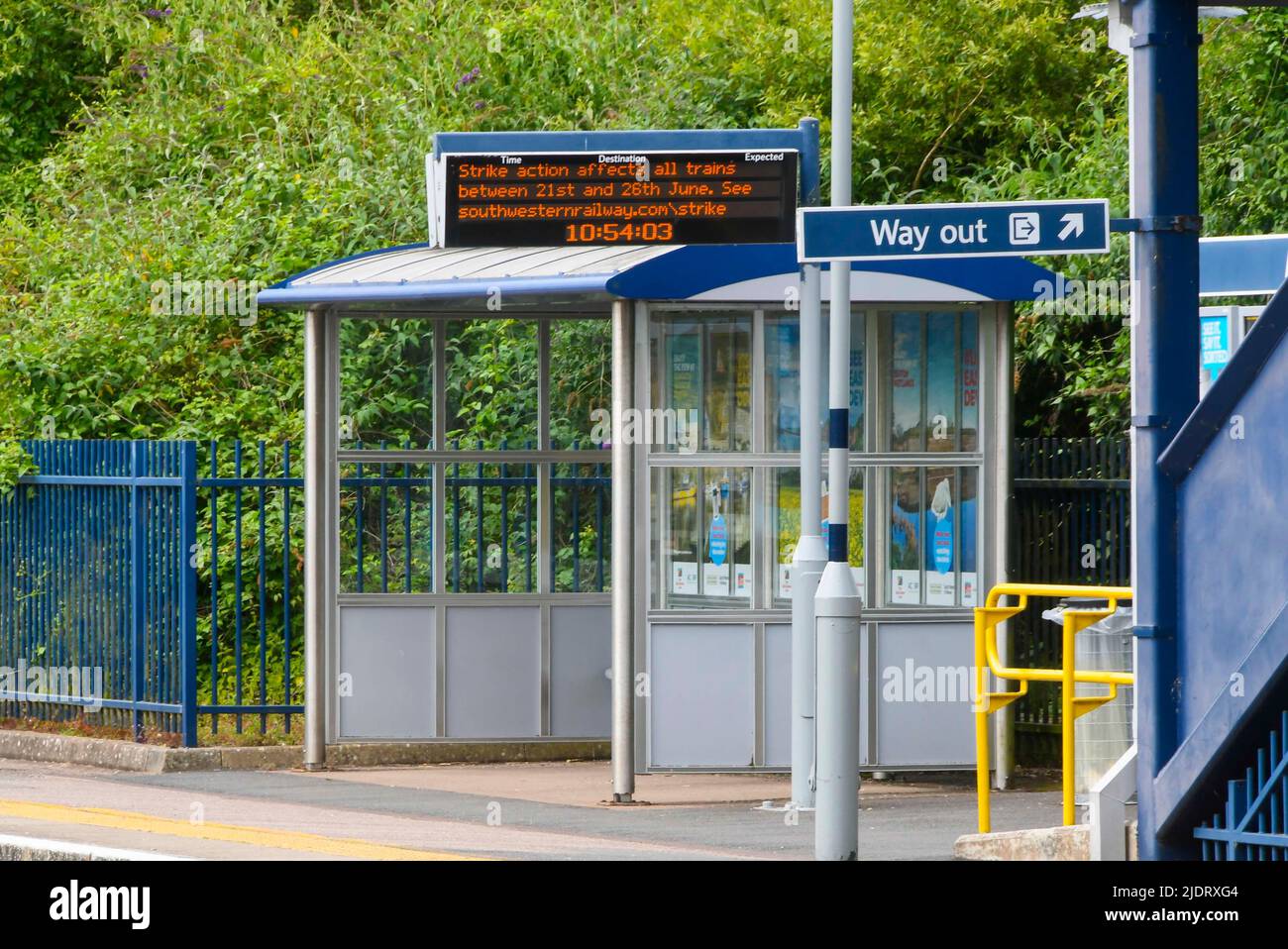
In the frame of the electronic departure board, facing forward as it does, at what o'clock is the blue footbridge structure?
The blue footbridge structure is roughly at 11 o'clock from the electronic departure board.

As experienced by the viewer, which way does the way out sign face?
facing the viewer

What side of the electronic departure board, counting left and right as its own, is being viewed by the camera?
front

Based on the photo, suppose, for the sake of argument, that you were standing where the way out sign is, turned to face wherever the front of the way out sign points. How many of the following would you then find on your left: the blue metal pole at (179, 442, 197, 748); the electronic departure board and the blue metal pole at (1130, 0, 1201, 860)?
1

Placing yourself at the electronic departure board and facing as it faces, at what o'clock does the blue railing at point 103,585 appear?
The blue railing is roughly at 4 o'clock from the electronic departure board.

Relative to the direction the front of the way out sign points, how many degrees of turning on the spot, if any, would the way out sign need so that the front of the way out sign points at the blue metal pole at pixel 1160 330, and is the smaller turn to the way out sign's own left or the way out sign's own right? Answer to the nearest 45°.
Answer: approximately 90° to the way out sign's own left

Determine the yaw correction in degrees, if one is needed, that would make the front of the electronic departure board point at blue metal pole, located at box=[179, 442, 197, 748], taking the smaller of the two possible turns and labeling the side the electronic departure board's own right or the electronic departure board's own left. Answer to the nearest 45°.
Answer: approximately 135° to the electronic departure board's own right

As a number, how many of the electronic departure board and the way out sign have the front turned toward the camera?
2

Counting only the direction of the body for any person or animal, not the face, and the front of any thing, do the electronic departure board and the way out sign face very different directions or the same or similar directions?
same or similar directions

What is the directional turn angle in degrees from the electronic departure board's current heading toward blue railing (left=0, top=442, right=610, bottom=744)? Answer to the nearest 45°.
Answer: approximately 135° to its right
